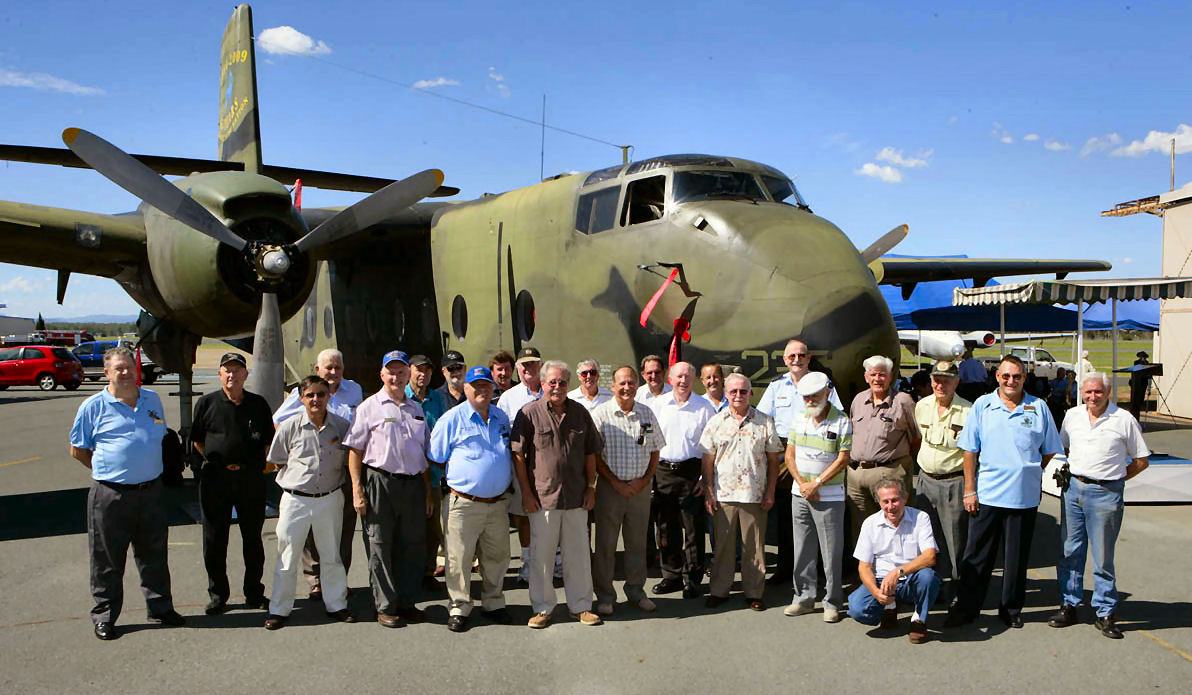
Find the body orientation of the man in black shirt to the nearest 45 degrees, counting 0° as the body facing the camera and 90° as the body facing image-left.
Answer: approximately 0°

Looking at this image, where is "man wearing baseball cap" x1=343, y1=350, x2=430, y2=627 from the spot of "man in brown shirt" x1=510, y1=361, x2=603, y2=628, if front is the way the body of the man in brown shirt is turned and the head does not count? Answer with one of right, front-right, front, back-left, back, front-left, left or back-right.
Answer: right

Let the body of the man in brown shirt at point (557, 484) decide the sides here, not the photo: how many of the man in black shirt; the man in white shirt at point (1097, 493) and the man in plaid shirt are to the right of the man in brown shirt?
1

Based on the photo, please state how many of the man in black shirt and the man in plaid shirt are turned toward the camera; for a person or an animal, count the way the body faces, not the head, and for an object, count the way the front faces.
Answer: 2

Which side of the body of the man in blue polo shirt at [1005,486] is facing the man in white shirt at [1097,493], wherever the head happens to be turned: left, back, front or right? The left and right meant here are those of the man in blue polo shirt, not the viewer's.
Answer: left

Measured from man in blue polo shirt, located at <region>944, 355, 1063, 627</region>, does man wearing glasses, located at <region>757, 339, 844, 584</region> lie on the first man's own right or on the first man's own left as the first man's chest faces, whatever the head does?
on the first man's own right

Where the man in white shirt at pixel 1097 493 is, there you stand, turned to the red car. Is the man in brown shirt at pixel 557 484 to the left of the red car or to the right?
left

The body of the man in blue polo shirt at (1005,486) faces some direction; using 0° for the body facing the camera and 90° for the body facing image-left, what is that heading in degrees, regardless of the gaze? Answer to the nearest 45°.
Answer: approximately 0°

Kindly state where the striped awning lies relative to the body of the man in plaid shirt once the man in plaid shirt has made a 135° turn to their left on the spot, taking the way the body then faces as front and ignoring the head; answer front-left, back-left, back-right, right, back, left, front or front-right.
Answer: front

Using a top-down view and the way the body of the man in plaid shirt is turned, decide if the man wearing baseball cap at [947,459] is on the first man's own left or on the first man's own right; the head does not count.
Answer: on the first man's own left

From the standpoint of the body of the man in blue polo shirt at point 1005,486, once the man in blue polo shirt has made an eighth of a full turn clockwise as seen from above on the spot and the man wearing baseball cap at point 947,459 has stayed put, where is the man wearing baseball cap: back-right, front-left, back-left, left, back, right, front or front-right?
right
